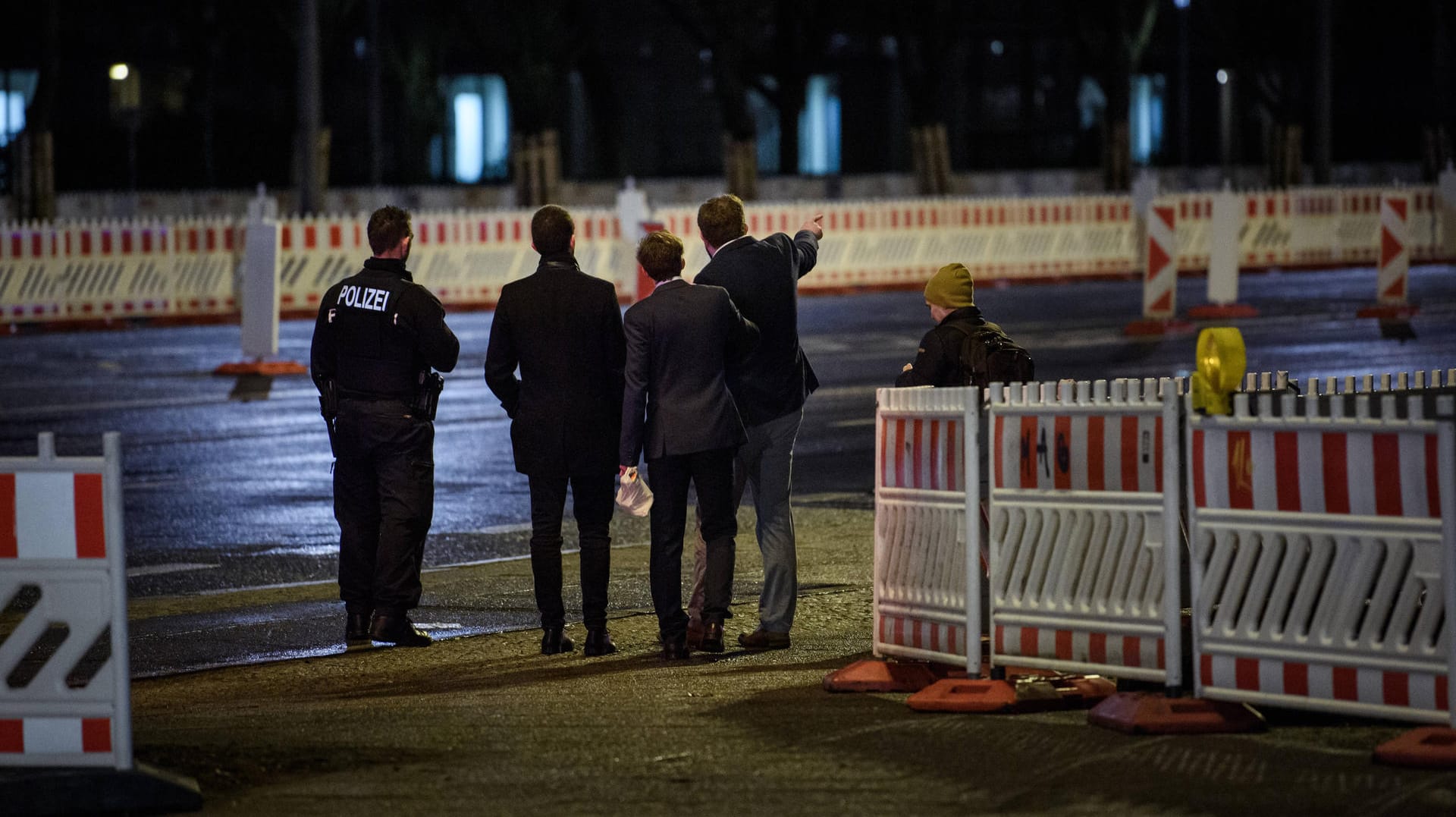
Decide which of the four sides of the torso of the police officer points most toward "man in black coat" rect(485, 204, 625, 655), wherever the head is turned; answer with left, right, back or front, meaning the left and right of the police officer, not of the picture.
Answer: right

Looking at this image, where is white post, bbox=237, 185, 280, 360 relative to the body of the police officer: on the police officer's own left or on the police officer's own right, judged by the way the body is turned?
on the police officer's own left

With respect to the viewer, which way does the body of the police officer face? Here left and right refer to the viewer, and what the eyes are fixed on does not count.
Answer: facing away from the viewer and to the right of the viewer

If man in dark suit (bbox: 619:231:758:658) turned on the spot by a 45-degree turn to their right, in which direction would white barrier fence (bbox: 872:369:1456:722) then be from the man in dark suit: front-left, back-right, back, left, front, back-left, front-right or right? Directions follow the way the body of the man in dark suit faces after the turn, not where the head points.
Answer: right

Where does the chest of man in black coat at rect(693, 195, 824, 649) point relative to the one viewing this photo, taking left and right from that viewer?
facing away from the viewer and to the left of the viewer

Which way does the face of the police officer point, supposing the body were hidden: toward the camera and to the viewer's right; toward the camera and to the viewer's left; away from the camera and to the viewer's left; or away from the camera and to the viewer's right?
away from the camera and to the viewer's right

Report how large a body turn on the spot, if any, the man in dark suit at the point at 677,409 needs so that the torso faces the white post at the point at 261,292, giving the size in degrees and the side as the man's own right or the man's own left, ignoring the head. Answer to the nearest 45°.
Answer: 0° — they already face it

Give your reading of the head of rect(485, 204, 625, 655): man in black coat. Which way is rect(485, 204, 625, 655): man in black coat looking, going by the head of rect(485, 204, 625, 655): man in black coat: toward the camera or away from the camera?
away from the camera

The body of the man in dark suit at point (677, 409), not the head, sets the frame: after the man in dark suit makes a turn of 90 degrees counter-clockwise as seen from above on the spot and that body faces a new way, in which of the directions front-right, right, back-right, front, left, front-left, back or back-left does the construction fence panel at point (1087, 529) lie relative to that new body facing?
back-left

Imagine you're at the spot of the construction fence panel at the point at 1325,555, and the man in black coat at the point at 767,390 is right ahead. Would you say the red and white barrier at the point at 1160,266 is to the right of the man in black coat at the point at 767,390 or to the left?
right

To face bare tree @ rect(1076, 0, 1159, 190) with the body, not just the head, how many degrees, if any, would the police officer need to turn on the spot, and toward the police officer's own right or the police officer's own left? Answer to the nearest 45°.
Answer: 0° — they already face it

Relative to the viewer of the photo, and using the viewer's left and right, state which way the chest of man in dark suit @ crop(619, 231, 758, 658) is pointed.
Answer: facing away from the viewer

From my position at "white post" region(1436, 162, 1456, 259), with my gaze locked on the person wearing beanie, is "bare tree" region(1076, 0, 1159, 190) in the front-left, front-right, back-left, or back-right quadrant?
back-right

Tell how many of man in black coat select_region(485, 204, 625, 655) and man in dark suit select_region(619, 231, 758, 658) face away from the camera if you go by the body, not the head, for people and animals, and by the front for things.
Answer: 2

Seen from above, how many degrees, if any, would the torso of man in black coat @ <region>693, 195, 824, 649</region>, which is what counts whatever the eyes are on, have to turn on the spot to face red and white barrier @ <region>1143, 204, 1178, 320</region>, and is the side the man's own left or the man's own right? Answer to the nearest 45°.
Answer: approximately 45° to the man's own right

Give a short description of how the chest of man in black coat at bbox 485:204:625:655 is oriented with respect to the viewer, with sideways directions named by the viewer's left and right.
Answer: facing away from the viewer
